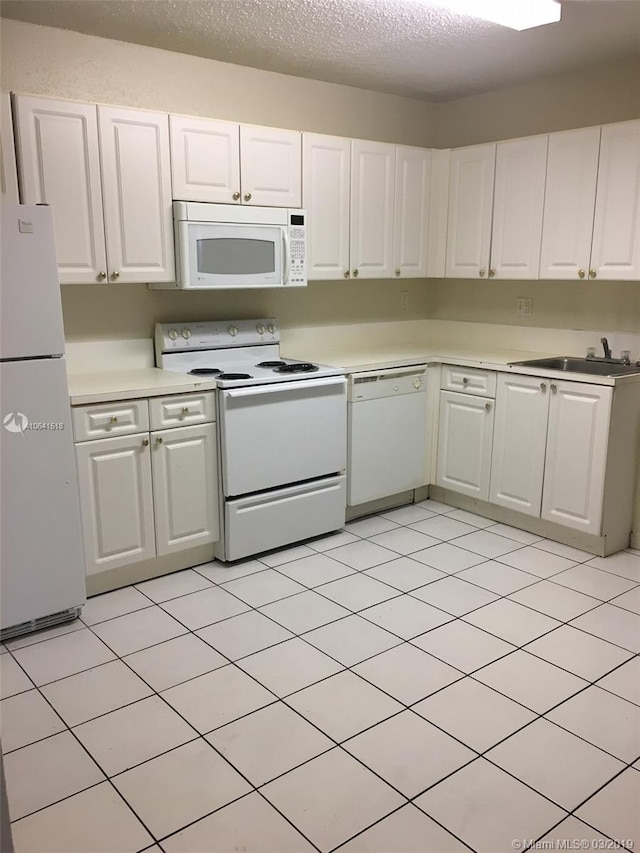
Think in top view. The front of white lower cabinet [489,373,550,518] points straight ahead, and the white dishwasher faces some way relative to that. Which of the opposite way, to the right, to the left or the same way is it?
to the left

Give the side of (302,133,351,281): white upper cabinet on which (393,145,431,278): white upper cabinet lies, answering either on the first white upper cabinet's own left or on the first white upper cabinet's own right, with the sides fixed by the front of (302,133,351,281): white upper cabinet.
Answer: on the first white upper cabinet's own left

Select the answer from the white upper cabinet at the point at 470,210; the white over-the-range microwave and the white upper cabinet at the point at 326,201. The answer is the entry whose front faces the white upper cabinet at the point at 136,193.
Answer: the white upper cabinet at the point at 470,210

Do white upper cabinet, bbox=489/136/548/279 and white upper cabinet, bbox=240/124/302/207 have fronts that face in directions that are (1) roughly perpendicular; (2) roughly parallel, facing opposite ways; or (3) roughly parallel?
roughly perpendicular

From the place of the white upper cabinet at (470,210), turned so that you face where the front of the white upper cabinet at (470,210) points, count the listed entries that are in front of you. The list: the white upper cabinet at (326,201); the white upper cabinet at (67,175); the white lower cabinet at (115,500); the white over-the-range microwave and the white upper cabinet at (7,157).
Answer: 5

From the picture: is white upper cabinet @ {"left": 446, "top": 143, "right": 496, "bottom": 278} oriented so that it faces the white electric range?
yes

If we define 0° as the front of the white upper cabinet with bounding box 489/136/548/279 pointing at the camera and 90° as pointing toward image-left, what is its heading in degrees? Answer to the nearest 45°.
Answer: approximately 45°

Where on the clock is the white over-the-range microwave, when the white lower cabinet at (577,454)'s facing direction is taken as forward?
The white over-the-range microwave is roughly at 1 o'clock from the white lower cabinet.

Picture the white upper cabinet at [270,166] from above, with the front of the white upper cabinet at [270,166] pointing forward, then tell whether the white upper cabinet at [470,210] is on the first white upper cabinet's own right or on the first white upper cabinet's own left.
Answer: on the first white upper cabinet's own left

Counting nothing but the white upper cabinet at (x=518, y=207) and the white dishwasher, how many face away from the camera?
0

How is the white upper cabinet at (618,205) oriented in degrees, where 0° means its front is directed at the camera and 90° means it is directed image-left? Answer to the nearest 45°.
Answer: approximately 45°

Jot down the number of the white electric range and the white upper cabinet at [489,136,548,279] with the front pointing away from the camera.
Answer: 0
